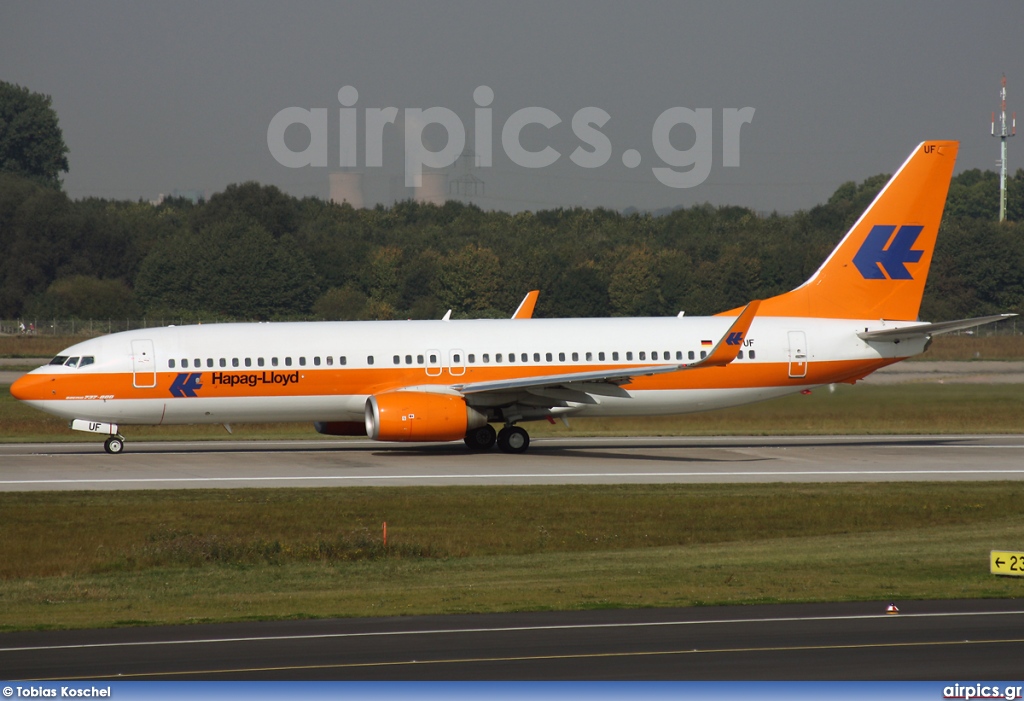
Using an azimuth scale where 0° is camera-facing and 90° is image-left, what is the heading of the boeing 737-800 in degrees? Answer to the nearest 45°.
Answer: approximately 90°
